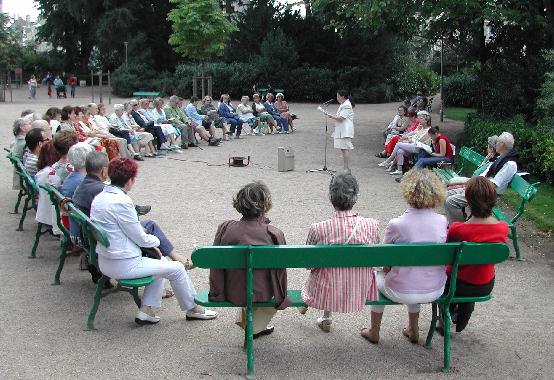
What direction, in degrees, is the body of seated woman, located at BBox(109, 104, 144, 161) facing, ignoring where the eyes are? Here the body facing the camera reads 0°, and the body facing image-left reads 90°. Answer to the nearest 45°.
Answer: approximately 315°

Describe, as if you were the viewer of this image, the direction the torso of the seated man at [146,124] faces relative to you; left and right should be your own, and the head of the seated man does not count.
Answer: facing the viewer and to the right of the viewer

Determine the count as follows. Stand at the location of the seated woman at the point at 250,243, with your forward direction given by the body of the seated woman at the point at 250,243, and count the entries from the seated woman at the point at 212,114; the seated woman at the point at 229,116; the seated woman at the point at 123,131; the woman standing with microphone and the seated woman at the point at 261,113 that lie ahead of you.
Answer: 5

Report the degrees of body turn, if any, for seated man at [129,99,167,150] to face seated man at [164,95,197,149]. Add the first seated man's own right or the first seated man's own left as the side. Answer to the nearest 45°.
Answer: approximately 90° to the first seated man's own left

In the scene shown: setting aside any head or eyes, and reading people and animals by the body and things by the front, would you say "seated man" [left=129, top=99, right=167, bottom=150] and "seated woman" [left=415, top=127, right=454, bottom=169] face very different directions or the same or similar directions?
very different directions

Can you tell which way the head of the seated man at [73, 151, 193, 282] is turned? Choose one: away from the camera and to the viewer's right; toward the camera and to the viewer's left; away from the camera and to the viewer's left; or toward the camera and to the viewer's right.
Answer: away from the camera and to the viewer's right

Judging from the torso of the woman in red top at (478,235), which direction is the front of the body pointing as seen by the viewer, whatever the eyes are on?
away from the camera

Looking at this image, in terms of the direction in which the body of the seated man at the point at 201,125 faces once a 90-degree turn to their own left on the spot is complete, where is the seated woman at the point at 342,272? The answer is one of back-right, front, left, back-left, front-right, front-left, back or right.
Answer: back-right

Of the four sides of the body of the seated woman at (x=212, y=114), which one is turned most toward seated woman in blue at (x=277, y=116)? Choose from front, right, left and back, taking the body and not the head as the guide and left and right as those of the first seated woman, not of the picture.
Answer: left

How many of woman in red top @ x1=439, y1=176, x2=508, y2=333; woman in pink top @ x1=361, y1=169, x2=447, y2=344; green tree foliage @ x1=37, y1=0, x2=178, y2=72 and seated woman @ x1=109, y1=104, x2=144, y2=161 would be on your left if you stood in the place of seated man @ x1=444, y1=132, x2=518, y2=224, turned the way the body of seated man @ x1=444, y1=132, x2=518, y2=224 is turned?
2

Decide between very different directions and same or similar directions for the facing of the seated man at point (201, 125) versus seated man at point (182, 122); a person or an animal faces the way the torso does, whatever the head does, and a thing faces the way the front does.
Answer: same or similar directions

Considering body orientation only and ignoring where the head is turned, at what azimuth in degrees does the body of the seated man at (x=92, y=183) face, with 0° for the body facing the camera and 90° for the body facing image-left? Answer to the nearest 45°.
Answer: approximately 225°

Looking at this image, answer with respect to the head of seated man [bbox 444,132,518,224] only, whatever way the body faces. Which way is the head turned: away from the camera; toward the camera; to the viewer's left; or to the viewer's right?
to the viewer's left

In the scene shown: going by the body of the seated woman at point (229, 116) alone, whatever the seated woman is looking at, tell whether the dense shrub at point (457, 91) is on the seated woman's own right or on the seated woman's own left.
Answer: on the seated woman's own left

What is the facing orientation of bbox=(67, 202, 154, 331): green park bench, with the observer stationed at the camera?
facing away from the viewer and to the right of the viewer

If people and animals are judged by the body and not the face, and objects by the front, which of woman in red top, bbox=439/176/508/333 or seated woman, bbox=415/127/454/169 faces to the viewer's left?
the seated woman

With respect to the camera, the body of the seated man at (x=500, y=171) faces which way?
to the viewer's left

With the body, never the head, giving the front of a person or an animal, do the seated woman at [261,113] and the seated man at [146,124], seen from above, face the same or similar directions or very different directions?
same or similar directions
